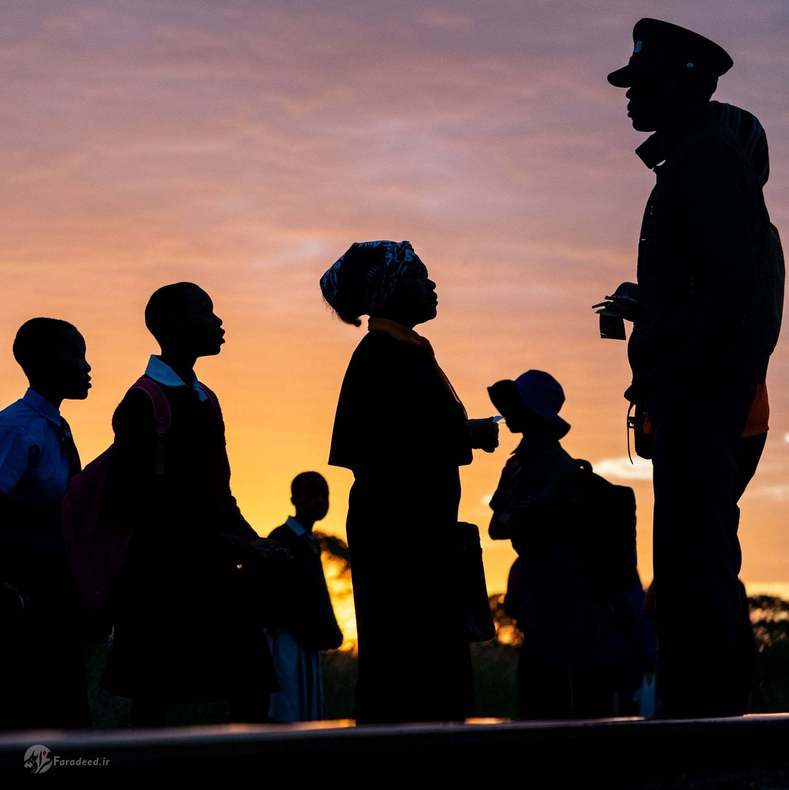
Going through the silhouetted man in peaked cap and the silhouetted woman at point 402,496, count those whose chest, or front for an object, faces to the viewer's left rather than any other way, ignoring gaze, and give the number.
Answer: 1

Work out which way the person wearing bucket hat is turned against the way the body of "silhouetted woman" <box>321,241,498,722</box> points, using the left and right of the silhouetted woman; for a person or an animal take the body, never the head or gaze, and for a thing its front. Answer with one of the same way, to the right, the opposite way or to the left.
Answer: the opposite way

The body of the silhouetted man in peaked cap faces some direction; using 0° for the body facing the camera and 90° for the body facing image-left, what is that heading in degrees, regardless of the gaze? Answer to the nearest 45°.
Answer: approximately 90°

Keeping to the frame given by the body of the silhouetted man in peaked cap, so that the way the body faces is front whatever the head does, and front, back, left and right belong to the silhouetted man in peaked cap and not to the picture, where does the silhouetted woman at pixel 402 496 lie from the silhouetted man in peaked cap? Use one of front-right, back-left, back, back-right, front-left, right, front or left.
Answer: front

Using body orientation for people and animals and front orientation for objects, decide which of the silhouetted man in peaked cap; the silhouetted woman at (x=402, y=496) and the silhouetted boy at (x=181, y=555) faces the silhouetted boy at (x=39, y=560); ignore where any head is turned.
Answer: the silhouetted man in peaked cap

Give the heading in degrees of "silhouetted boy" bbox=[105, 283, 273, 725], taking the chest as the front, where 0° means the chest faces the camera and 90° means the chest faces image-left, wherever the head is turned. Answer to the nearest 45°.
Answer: approximately 270°

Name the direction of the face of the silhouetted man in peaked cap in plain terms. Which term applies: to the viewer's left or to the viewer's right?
to the viewer's left

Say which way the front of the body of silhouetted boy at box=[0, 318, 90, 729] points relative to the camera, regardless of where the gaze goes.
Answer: to the viewer's right

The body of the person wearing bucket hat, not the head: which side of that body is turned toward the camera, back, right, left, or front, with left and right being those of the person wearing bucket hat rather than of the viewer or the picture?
left

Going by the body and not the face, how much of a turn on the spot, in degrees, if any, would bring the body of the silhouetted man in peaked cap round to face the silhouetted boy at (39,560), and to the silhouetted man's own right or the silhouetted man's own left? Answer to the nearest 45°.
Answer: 0° — they already face them

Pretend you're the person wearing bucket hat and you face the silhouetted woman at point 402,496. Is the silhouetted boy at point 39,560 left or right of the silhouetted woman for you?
right

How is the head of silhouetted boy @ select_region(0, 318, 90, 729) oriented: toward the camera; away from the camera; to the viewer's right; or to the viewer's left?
to the viewer's right

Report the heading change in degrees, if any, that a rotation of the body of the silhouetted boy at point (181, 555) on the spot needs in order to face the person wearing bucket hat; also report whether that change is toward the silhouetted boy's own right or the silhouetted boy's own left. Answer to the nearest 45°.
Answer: approximately 45° to the silhouetted boy's own left

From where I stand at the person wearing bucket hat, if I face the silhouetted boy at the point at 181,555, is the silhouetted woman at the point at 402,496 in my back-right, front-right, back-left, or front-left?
front-left

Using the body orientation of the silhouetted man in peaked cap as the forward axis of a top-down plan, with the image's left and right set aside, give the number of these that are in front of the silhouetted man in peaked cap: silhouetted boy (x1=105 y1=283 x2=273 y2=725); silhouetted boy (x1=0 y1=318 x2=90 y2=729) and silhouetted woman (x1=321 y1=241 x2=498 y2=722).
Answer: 3

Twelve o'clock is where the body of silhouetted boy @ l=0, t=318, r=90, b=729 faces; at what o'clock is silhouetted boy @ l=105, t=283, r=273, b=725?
silhouetted boy @ l=105, t=283, r=273, b=725 is roughly at 1 o'clock from silhouetted boy @ l=0, t=318, r=90, b=729.

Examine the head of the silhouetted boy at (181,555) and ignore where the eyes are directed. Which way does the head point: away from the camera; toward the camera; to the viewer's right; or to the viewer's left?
to the viewer's right
